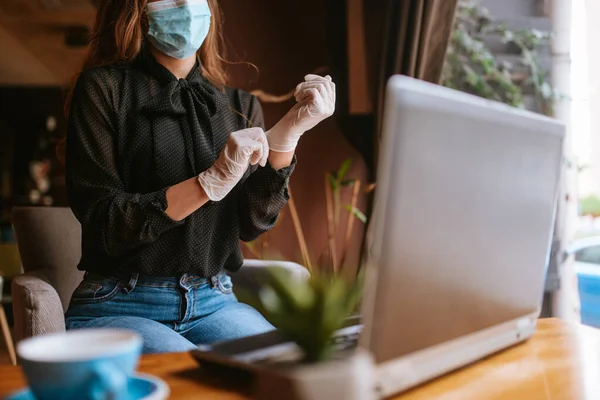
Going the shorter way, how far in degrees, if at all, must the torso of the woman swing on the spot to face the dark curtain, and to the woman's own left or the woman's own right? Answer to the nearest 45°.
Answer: approximately 90° to the woman's own left

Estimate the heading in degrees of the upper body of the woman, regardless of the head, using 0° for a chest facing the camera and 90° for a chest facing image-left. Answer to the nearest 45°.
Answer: approximately 315°

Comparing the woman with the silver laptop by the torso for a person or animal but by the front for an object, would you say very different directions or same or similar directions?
very different directions

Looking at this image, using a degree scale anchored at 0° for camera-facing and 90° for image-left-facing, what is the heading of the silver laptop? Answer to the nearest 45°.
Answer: approximately 135°

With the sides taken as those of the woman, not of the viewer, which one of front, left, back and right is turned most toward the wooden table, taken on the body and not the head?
front

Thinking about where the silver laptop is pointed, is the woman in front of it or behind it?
in front

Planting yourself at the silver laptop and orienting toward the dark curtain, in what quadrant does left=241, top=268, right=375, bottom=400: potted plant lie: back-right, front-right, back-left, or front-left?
back-left
